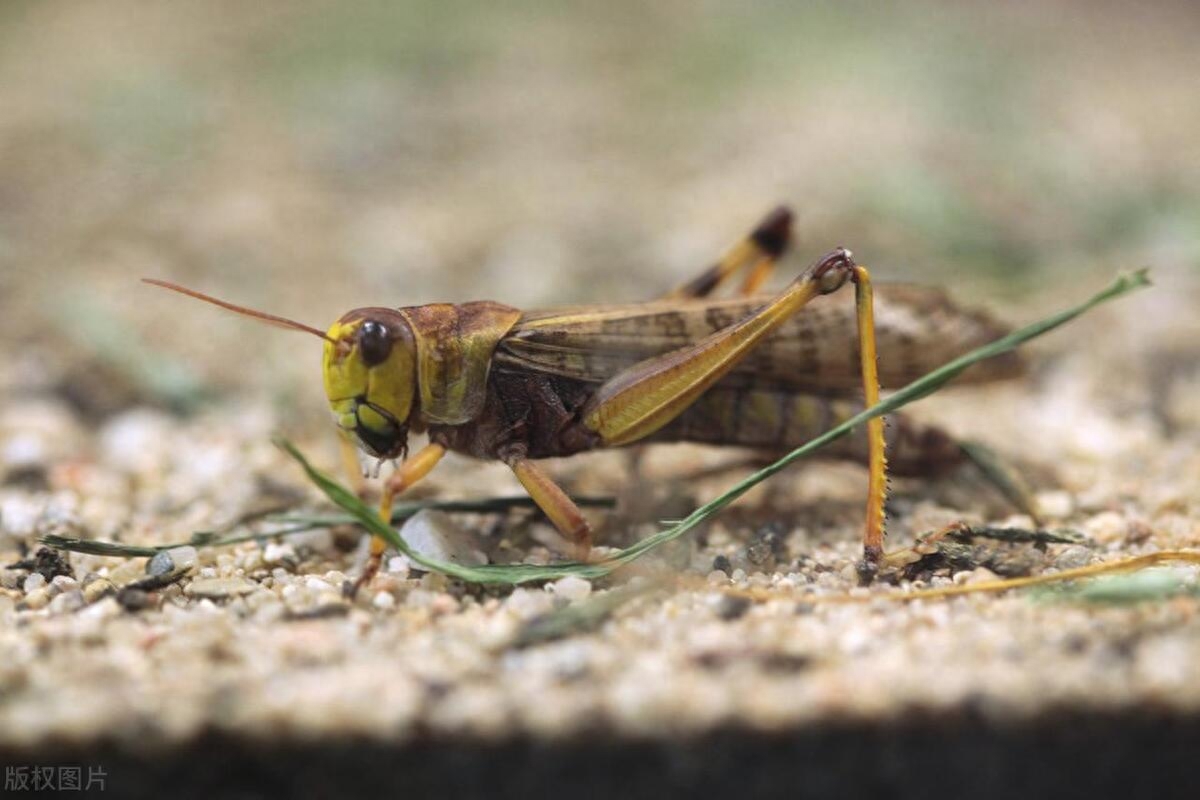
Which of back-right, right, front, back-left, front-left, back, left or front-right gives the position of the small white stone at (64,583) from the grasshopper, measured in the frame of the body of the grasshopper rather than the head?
front

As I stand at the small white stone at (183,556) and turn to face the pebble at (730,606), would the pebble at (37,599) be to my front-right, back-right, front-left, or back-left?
back-right

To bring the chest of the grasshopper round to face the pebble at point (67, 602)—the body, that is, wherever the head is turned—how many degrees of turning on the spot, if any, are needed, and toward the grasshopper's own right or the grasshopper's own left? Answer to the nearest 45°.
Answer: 0° — it already faces it

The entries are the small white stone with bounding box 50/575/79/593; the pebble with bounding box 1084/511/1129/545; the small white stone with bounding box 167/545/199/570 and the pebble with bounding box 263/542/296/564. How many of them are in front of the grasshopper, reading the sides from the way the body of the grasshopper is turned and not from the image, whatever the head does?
3

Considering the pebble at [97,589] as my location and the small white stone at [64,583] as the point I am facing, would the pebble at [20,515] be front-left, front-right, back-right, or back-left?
front-right

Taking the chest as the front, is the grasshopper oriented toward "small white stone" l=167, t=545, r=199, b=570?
yes

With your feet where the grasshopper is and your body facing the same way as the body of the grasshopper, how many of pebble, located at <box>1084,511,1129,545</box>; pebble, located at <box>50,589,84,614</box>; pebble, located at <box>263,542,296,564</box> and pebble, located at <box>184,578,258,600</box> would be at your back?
1

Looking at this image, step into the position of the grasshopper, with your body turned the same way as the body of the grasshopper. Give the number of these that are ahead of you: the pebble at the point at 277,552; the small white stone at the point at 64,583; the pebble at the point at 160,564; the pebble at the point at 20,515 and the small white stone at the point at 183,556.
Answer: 5

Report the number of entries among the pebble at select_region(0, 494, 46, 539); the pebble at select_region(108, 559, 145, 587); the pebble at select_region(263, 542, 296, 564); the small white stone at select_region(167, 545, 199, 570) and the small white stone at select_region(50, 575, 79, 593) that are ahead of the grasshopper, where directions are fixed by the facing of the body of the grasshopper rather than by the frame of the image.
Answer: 5

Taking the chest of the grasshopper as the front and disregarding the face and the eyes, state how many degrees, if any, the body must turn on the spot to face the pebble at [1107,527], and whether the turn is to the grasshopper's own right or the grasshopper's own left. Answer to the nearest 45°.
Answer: approximately 180°

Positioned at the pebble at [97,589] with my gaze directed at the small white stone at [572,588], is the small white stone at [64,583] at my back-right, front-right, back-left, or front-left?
back-left

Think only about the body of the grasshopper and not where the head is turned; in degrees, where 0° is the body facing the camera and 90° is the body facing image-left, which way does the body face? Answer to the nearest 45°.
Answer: approximately 90°

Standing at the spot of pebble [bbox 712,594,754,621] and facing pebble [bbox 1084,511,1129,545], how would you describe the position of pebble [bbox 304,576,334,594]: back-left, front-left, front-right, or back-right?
back-left

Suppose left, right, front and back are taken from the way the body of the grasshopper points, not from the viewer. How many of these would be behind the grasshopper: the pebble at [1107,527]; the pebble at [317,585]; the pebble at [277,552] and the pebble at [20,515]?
1

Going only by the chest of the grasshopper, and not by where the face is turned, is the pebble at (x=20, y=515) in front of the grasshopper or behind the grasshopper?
in front
